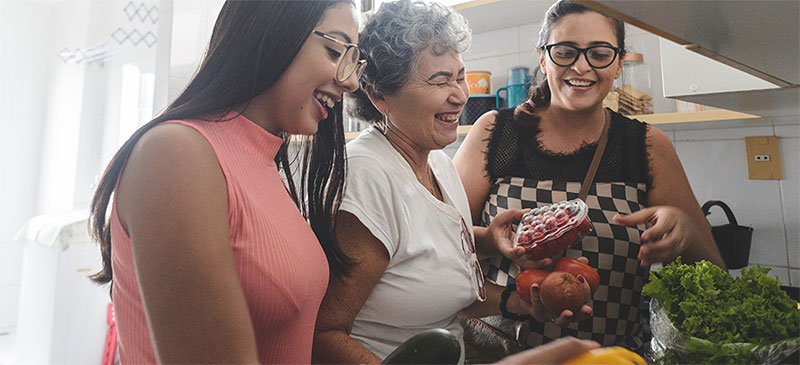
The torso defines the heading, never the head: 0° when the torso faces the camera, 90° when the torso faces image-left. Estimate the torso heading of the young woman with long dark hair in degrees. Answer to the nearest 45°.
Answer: approximately 270°

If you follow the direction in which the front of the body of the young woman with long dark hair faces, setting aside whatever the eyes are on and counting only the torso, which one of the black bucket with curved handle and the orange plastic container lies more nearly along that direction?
the black bucket with curved handle

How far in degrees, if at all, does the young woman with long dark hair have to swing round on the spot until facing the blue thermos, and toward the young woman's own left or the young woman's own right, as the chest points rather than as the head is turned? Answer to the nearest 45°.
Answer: approximately 45° to the young woman's own left

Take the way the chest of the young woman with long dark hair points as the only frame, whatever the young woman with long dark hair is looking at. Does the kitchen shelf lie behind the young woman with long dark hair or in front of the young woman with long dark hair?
in front

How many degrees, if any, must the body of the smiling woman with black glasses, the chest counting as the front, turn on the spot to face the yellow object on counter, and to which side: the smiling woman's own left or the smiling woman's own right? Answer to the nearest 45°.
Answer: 0° — they already face it

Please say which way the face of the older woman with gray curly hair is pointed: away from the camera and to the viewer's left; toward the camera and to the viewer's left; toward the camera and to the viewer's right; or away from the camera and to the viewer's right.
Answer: toward the camera and to the viewer's right

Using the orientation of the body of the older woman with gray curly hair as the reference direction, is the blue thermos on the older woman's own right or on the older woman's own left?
on the older woman's own left

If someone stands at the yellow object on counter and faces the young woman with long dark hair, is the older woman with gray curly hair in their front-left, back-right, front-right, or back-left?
front-right

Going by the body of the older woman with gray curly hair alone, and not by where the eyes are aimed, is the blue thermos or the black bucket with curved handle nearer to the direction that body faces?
the black bucket with curved handle

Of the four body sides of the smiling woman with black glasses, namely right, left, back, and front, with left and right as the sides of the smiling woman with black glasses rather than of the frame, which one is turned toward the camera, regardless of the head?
front

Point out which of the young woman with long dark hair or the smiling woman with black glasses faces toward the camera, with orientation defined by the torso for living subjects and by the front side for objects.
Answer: the smiling woman with black glasses

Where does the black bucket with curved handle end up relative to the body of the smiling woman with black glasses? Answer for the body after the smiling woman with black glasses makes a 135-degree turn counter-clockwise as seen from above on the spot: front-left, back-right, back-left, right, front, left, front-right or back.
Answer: front
